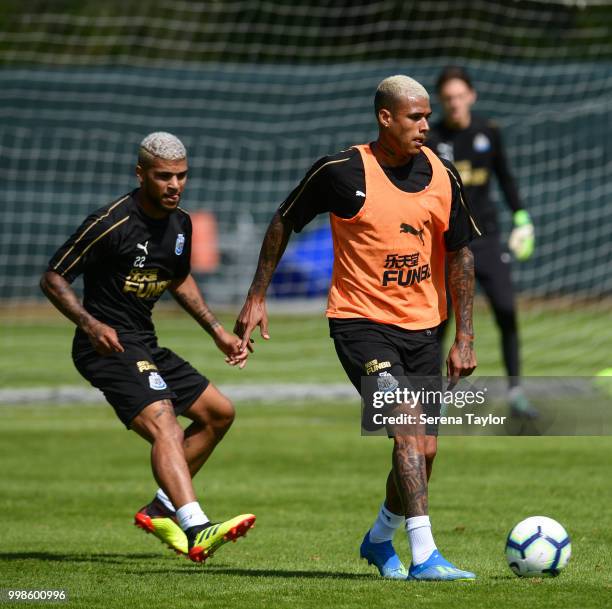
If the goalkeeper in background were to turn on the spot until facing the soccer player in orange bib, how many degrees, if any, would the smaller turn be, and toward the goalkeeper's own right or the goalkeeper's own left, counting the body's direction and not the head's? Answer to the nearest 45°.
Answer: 0° — they already face them

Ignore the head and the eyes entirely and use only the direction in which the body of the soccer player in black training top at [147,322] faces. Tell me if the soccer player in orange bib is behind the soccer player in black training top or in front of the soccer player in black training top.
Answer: in front

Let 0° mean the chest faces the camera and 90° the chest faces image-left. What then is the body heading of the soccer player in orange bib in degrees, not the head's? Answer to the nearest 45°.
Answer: approximately 315°

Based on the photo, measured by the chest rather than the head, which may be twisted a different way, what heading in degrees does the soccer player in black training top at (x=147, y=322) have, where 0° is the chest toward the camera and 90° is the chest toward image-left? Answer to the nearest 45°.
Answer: approximately 315°

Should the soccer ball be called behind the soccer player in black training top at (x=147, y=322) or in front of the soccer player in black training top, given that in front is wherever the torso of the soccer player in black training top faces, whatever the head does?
in front

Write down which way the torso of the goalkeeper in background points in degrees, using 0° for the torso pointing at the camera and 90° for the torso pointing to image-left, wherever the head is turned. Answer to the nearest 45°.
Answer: approximately 0°
